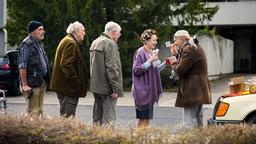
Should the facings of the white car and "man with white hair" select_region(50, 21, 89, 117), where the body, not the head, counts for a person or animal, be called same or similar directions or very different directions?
very different directions

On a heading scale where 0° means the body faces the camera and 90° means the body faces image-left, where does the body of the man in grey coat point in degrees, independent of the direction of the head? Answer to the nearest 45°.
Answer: approximately 225°

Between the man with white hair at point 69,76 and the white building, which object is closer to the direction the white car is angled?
the man with white hair

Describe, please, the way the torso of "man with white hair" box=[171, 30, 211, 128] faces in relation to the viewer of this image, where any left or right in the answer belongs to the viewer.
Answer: facing to the left of the viewer

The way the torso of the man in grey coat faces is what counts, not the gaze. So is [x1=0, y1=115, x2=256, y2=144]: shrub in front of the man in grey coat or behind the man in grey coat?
behind

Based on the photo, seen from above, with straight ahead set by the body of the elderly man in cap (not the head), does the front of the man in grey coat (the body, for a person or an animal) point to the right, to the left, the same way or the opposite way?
to the left

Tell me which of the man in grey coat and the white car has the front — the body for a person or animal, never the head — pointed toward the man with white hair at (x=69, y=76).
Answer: the white car

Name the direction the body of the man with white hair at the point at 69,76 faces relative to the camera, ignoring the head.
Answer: to the viewer's right

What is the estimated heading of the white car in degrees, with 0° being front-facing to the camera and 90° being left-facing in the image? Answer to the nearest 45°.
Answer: approximately 90°
